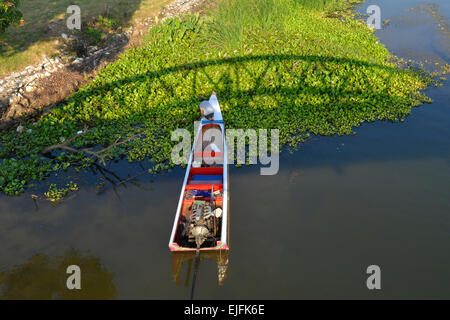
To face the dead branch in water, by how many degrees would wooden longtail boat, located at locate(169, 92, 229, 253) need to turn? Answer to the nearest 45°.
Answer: approximately 45° to its left

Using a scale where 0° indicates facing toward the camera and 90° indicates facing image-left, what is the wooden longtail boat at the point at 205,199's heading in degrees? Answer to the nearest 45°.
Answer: approximately 180°
